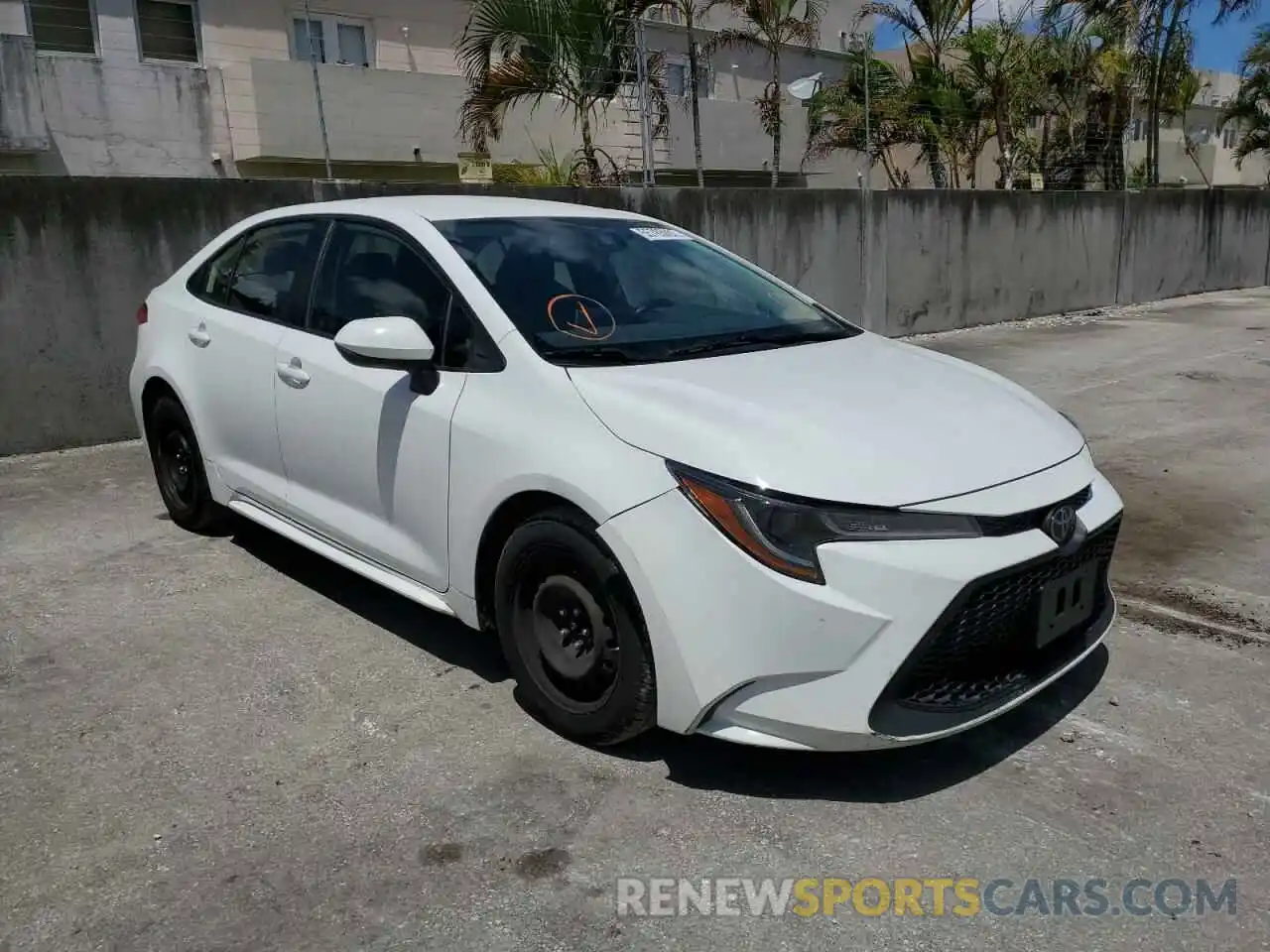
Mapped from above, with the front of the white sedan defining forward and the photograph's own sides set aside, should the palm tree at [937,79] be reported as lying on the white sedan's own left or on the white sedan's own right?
on the white sedan's own left

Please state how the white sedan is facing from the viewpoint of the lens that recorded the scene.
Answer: facing the viewer and to the right of the viewer

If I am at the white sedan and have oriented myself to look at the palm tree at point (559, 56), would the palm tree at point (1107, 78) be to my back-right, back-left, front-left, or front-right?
front-right

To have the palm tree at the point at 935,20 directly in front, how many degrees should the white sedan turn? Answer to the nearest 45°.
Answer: approximately 135° to its left

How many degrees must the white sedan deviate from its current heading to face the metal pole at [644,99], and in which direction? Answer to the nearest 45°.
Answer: approximately 135° to its left

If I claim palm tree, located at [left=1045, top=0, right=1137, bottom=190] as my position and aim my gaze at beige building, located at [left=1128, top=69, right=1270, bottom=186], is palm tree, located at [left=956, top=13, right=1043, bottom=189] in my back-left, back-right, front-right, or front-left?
back-left

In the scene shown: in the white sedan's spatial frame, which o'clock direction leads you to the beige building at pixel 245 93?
The beige building is roughly at 7 o'clock from the white sedan.

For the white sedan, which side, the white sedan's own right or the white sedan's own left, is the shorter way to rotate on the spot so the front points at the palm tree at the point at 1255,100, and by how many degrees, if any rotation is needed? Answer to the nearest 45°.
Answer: approximately 90° to the white sedan's own left

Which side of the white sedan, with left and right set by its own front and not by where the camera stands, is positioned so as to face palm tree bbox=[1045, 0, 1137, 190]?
left

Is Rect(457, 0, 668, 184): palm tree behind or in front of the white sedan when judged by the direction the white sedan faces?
behind
